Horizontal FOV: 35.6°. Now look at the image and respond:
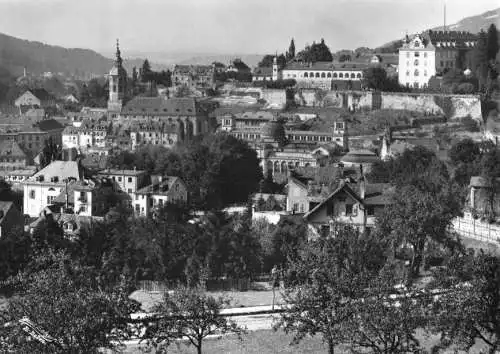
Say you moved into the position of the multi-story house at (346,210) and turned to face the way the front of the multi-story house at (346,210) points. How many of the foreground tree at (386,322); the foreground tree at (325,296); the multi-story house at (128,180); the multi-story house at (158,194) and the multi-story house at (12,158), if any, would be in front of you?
2

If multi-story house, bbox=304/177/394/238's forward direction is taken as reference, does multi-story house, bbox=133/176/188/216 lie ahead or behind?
behind

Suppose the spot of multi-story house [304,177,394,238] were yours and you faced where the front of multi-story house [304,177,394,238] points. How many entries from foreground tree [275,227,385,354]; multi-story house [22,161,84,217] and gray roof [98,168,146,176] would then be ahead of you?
1

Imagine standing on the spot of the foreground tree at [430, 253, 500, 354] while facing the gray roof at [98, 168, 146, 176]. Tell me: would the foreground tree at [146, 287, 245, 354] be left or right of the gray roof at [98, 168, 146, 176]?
left

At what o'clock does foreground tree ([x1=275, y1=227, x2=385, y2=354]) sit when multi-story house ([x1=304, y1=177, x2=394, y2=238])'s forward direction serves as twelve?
The foreground tree is roughly at 12 o'clock from the multi-story house.

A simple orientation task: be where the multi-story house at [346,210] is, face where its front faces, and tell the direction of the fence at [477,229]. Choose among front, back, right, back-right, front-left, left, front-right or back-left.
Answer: left

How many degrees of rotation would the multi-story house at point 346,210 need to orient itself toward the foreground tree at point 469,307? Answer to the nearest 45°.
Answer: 0° — it already faces it

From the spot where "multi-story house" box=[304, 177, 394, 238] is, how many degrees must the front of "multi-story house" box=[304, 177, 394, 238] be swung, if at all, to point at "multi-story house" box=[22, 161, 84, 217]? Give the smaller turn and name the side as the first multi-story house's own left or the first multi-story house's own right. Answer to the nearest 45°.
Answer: approximately 135° to the first multi-story house's own right

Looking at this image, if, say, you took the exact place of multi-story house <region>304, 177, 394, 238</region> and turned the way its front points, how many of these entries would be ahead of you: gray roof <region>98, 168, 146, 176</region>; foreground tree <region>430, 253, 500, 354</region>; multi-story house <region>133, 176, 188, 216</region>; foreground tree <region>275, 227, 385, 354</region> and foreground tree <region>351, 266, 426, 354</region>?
3

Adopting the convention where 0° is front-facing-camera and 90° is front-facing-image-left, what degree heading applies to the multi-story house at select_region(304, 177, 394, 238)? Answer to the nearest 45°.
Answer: approximately 0°

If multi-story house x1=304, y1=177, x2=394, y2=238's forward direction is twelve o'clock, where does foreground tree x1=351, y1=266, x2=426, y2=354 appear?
The foreground tree is roughly at 12 o'clock from the multi-story house.

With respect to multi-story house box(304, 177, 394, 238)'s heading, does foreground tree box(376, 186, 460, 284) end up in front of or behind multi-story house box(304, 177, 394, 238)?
in front

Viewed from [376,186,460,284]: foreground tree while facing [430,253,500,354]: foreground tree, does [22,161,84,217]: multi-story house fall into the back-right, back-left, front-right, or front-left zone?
back-right

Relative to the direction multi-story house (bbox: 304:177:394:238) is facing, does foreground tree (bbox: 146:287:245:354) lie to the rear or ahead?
ahead

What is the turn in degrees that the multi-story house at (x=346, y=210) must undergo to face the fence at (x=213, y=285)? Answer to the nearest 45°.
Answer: approximately 45° to its right

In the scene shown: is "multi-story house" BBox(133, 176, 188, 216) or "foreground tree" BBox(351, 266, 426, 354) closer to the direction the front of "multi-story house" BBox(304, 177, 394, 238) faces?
the foreground tree

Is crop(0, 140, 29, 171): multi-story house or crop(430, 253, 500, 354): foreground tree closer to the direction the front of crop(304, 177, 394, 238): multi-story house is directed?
the foreground tree

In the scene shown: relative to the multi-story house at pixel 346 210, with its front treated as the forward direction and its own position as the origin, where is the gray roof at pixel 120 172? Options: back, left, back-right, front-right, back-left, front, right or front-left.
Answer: back-right

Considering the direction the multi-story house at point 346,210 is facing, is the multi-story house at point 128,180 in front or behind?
behind
